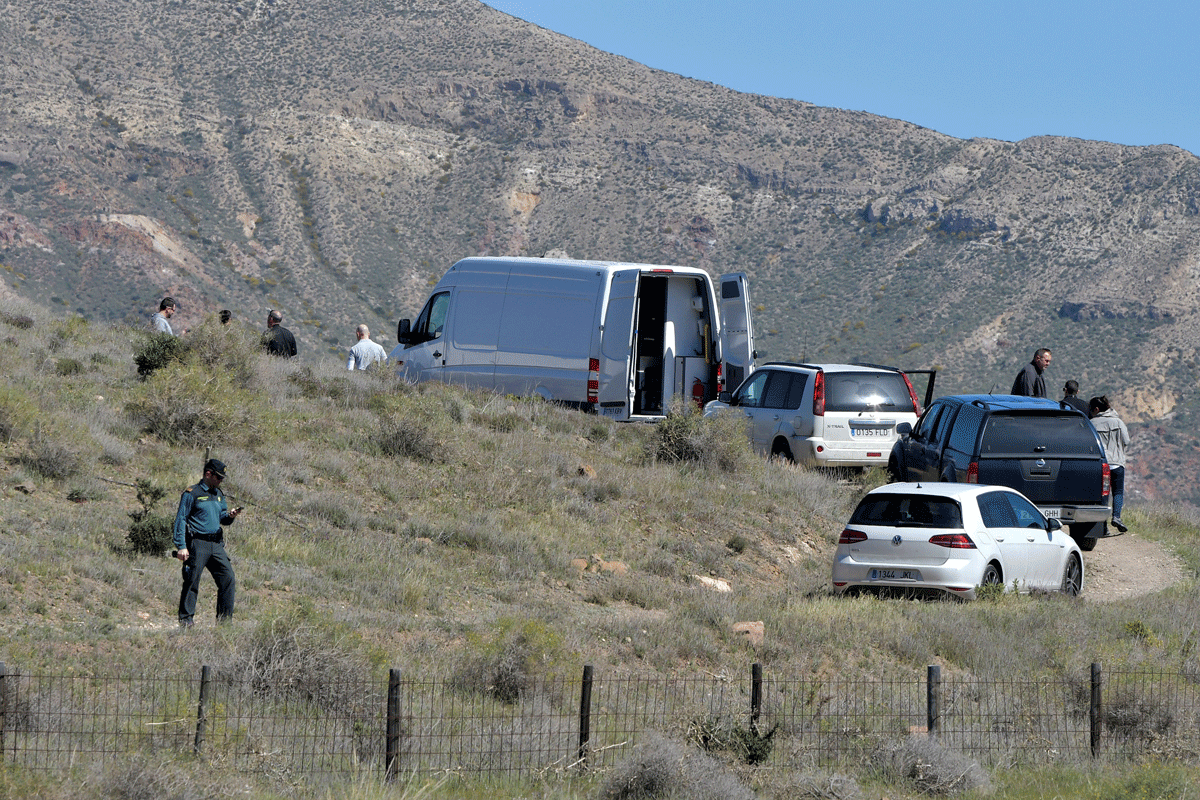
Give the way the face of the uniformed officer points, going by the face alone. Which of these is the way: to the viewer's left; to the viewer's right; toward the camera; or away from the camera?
to the viewer's right

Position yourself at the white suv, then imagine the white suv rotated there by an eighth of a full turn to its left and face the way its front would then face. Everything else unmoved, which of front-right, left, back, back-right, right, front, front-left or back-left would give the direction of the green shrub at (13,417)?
front-left

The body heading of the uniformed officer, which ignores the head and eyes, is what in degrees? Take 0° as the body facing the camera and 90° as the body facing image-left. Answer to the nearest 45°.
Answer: approximately 315°

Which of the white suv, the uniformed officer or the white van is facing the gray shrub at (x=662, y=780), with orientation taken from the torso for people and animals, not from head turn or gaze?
the uniformed officer

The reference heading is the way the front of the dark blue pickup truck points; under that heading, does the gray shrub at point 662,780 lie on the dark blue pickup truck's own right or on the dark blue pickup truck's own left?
on the dark blue pickup truck's own left

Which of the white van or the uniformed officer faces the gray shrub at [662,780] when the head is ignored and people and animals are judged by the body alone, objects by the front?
the uniformed officer

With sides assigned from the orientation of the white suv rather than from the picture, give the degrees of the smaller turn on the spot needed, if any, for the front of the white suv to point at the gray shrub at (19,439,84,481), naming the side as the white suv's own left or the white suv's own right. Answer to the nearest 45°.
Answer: approximately 90° to the white suv's own left

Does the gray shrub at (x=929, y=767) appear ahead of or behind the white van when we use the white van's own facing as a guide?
behind

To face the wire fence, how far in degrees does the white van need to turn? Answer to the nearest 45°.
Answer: approximately 135° to its left
